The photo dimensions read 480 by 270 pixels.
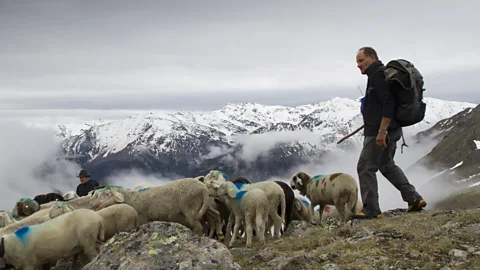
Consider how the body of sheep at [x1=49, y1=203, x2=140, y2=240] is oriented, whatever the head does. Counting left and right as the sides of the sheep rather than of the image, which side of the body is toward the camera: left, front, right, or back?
left

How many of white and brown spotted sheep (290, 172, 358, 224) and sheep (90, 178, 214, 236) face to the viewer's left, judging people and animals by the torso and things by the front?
2

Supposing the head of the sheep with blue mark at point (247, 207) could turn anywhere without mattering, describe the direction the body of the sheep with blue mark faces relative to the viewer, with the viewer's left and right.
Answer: facing away from the viewer and to the left of the viewer

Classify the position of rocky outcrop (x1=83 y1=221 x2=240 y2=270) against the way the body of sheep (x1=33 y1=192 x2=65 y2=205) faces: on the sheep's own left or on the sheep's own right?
on the sheep's own left

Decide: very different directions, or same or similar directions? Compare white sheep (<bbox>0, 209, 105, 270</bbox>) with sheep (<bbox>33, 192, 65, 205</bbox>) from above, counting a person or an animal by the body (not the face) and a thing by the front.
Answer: same or similar directions

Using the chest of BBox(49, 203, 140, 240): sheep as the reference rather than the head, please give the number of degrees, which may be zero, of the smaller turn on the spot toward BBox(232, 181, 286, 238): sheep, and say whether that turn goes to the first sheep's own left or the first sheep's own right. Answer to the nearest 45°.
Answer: approximately 180°

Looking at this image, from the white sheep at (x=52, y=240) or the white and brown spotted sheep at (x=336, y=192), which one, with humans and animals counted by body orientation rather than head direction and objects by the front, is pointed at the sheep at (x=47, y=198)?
the white and brown spotted sheep at (x=336, y=192)

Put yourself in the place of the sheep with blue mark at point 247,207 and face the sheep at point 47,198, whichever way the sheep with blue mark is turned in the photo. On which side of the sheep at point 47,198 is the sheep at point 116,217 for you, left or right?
left

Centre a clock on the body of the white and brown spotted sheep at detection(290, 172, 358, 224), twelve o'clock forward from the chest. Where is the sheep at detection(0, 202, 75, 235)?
The sheep is roughly at 11 o'clock from the white and brown spotted sheep.

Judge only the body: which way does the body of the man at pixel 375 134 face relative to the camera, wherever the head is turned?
to the viewer's left

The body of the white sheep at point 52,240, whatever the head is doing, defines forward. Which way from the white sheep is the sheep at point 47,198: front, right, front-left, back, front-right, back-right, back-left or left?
right

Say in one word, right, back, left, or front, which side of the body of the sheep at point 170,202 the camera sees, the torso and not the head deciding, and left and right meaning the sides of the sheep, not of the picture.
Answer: left

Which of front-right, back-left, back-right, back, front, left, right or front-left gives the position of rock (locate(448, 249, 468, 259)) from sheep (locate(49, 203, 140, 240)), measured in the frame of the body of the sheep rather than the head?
back-left

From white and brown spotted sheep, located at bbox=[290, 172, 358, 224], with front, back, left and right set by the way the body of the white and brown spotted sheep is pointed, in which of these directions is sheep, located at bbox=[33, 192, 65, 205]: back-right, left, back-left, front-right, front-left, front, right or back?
front

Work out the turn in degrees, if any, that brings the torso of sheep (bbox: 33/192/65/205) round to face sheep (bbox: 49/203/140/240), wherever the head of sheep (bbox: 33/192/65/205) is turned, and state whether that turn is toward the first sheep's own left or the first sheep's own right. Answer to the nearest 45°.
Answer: approximately 90° to the first sheep's own left

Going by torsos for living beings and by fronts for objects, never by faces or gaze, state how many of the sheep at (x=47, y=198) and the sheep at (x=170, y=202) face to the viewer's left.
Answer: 2
